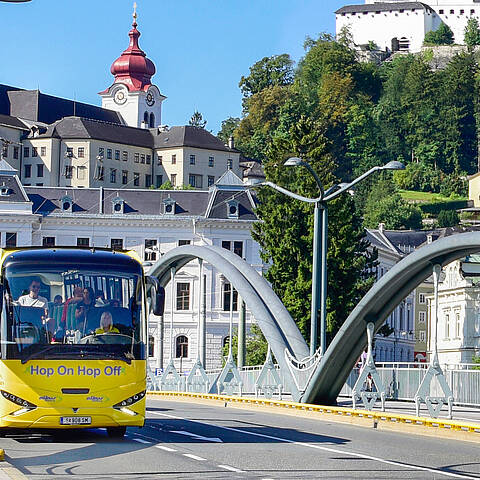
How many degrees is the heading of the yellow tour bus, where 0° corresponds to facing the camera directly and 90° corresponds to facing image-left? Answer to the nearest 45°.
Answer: approximately 0°

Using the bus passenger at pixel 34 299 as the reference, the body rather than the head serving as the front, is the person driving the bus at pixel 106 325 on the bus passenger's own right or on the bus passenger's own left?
on the bus passenger's own left

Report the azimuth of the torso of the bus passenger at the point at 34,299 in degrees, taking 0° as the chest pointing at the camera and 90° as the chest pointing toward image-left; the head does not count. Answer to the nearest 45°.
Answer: approximately 0°
